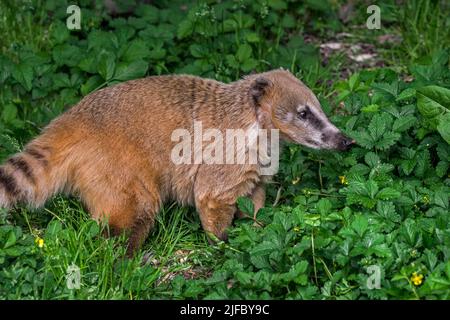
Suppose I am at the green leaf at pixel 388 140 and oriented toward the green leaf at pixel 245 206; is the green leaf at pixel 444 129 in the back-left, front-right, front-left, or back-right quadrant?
back-left

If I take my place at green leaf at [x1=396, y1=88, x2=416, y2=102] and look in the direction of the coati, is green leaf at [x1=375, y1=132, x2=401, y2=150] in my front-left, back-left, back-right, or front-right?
front-left

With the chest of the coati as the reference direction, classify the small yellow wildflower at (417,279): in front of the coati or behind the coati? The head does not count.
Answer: in front

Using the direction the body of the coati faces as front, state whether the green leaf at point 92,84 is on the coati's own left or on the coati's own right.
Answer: on the coati's own left

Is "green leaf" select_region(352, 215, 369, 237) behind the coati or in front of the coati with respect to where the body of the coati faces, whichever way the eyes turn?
in front

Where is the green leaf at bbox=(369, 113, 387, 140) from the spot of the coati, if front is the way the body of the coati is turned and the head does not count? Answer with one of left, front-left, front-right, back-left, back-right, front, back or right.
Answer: front

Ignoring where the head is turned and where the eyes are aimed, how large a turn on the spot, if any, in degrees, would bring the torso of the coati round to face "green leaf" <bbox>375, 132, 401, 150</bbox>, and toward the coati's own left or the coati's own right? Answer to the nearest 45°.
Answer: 0° — it already faces it

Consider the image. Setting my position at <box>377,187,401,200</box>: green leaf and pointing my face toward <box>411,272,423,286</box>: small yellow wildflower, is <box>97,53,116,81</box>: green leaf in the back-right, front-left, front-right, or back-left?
back-right

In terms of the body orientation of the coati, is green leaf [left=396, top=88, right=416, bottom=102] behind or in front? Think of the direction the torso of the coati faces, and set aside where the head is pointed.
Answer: in front

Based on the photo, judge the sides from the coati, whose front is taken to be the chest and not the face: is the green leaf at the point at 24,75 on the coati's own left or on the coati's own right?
on the coati's own left

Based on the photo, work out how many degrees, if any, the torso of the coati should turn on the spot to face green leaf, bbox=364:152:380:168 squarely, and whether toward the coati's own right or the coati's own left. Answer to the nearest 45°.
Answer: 0° — it already faces it

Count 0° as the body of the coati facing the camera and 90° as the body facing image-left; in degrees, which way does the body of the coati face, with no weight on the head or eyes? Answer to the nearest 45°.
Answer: approximately 270°

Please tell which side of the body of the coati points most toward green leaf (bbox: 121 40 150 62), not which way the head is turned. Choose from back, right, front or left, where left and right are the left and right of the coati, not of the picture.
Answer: left

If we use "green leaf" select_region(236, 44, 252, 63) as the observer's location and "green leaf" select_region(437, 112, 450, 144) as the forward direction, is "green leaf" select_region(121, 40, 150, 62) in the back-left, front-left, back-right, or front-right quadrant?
back-right

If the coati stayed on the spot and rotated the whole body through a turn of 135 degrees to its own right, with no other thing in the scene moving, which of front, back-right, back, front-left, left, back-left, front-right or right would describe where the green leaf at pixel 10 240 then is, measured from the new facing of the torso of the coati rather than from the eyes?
front

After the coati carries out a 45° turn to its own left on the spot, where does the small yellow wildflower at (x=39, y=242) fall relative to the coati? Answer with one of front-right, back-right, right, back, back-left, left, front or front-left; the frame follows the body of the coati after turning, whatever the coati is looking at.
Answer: back

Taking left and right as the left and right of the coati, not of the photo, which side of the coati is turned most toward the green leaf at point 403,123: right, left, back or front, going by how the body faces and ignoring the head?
front

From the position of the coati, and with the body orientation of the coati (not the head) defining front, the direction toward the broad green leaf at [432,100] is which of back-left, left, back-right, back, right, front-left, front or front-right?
front

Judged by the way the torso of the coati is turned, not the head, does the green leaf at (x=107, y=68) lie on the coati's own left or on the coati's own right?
on the coati's own left
